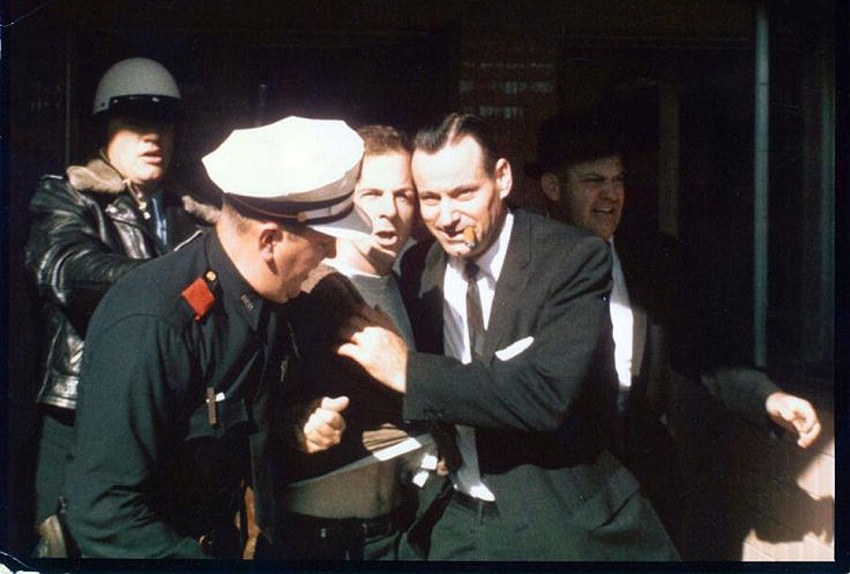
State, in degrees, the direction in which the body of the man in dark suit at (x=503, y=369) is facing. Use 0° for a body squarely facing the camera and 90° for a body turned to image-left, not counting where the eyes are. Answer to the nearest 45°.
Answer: approximately 45°

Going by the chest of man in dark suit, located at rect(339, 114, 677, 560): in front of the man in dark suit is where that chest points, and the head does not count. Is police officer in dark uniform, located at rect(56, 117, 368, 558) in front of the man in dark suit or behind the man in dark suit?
in front

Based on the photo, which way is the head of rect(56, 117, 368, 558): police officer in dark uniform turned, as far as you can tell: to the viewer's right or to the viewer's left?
to the viewer's right

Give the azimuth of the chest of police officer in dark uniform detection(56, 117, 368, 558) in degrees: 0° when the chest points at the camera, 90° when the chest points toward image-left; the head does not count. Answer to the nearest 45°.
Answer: approximately 270°

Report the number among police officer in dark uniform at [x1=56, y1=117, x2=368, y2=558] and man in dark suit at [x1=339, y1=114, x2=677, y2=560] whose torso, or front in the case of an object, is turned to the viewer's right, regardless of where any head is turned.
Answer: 1

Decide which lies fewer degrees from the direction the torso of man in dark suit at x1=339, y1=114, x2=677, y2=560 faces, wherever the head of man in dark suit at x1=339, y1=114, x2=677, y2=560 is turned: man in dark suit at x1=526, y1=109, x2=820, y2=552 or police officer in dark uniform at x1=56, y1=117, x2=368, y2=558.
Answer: the police officer in dark uniform

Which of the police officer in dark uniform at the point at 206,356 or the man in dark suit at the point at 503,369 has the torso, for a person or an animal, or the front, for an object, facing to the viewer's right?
the police officer in dark uniform

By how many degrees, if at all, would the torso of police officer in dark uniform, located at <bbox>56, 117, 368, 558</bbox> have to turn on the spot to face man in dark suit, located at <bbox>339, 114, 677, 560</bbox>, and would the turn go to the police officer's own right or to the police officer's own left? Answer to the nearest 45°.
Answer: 0° — they already face them
